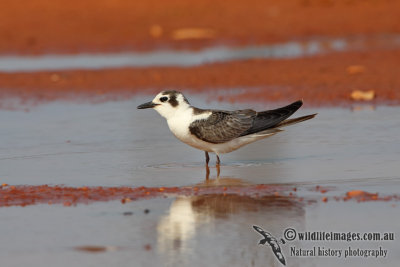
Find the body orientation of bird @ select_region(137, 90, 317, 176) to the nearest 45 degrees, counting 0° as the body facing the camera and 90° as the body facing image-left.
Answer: approximately 90°
